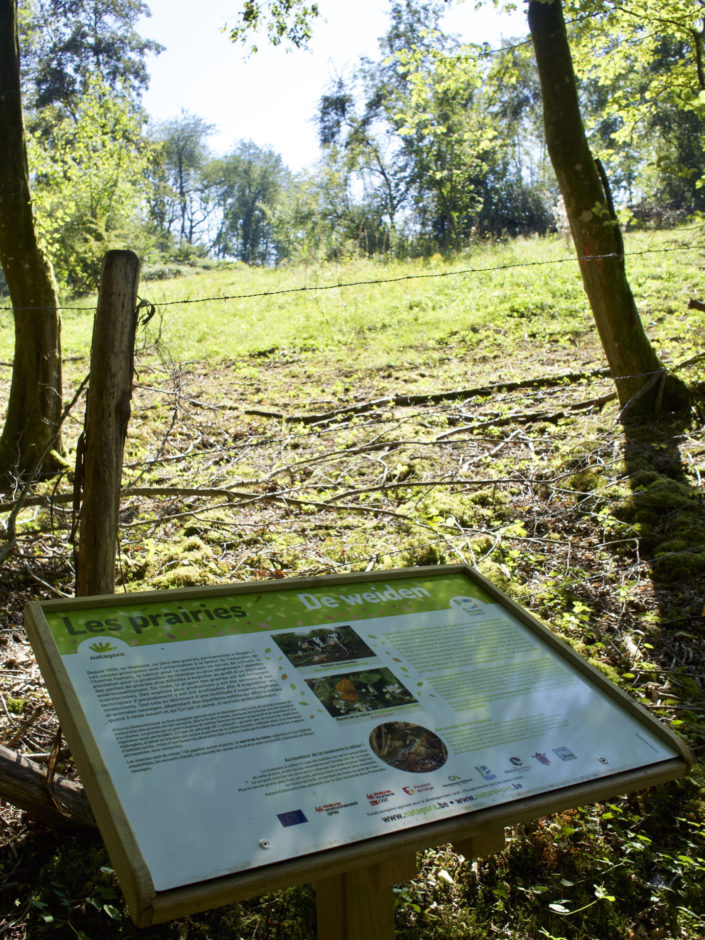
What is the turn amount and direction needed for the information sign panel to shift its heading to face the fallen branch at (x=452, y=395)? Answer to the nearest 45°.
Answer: approximately 135° to its left

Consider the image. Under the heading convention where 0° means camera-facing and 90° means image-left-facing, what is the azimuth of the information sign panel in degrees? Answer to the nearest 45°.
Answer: approximately 315°

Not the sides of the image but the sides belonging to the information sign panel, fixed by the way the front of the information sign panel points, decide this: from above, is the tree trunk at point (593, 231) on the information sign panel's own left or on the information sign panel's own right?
on the information sign panel's own left

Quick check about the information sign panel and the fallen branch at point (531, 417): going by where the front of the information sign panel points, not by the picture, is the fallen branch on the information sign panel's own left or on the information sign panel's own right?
on the information sign panel's own left

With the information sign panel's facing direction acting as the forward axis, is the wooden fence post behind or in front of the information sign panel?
behind

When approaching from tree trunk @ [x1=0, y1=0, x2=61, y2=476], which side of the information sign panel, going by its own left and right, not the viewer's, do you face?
back

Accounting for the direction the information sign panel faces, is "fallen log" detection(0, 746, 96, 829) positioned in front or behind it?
behind
